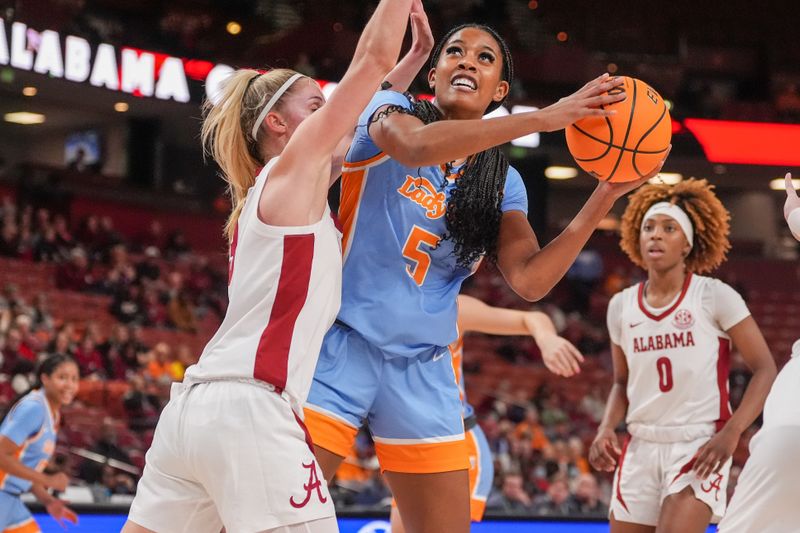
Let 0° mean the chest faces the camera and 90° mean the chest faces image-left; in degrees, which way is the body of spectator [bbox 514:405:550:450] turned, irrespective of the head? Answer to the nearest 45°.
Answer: approximately 0°

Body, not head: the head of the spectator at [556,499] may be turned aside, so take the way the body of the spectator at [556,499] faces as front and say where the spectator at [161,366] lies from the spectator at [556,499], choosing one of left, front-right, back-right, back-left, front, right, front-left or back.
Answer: right

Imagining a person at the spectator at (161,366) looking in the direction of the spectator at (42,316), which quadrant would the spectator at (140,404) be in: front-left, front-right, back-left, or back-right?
back-left

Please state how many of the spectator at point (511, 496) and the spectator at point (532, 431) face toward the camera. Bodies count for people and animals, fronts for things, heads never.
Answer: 2

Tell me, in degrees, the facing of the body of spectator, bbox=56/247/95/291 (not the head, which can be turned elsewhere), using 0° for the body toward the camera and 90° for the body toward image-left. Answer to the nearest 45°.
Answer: approximately 315°

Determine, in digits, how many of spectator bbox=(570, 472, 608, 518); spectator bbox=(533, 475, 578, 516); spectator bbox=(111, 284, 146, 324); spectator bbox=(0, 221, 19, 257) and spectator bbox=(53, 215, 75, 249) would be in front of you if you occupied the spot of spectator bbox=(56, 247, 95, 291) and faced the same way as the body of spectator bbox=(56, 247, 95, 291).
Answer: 3

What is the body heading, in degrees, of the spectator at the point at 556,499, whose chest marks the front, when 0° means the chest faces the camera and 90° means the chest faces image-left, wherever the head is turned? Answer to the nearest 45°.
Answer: approximately 0°

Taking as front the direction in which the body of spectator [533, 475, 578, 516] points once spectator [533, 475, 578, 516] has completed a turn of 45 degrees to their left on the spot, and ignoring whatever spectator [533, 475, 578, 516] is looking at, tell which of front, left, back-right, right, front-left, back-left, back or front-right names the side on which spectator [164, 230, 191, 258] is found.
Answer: back
